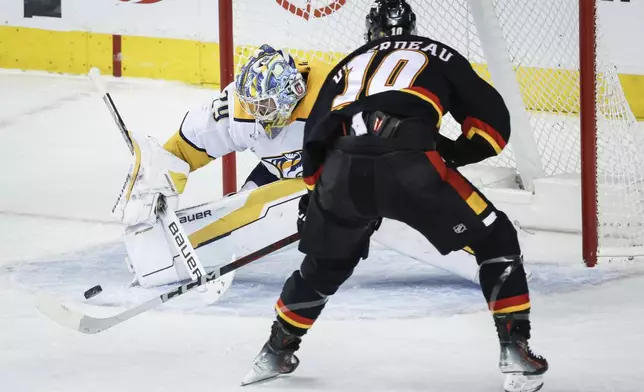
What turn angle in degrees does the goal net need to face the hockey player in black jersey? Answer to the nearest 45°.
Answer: approximately 45° to its left

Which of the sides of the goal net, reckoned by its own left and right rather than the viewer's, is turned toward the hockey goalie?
front
